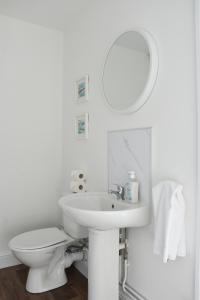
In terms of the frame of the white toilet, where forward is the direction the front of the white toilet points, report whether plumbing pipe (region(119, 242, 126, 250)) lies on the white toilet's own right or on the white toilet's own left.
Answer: on the white toilet's own left

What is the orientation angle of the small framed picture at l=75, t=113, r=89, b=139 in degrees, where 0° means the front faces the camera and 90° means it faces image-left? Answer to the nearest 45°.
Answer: approximately 45°

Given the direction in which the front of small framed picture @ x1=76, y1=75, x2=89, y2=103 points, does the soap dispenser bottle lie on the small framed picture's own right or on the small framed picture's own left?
on the small framed picture's own left

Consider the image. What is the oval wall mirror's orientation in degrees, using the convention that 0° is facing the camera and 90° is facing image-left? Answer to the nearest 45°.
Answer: approximately 45°

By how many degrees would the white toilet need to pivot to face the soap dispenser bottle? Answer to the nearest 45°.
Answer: approximately 90° to its left

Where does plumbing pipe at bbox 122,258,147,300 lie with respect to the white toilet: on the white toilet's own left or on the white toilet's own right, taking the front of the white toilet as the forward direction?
on the white toilet's own left
